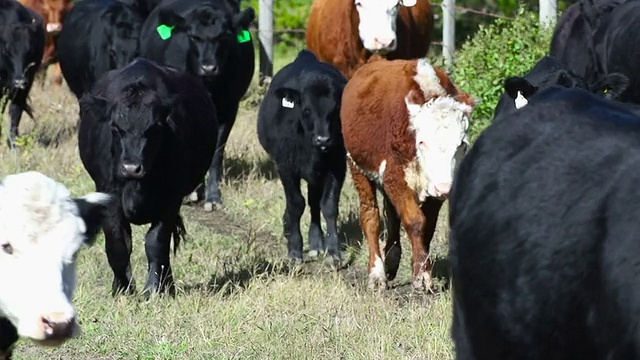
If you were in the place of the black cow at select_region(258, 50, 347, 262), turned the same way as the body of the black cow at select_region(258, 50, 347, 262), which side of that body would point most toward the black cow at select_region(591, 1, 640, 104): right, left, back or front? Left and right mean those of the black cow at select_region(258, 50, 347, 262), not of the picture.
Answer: left

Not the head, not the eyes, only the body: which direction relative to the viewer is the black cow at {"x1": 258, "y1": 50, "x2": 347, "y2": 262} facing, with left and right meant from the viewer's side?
facing the viewer

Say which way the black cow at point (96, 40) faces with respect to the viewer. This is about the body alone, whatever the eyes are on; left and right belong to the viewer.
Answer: facing the viewer and to the right of the viewer

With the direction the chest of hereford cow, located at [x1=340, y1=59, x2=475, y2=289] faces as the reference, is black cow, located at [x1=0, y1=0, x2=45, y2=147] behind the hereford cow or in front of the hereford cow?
behind

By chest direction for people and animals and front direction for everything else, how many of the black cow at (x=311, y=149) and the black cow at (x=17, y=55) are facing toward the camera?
2

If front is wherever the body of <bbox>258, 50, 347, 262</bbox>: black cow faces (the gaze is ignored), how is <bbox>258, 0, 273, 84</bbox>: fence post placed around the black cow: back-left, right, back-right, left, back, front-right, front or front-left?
back

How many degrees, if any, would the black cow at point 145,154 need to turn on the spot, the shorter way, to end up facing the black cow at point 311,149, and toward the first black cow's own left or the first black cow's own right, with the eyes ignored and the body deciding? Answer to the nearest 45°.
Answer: approximately 135° to the first black cow's own left

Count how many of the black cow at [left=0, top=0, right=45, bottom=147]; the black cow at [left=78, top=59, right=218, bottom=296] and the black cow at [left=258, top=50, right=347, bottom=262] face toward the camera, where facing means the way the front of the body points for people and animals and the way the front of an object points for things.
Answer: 3

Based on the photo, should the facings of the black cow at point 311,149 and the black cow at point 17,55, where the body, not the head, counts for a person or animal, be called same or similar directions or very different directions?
same or similar directions

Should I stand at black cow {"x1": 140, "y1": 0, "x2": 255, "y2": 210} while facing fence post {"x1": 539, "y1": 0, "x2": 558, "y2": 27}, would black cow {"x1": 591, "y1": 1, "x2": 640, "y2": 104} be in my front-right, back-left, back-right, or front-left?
front-right

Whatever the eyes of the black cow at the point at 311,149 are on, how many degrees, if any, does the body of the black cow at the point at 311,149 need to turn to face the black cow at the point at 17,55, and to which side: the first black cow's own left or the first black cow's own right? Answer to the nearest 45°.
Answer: approximately 135° to the first black cow's own right

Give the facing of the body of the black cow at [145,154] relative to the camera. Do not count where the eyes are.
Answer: toward the camera

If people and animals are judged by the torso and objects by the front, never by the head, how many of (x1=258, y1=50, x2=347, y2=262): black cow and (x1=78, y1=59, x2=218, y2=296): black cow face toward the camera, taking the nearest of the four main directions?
2

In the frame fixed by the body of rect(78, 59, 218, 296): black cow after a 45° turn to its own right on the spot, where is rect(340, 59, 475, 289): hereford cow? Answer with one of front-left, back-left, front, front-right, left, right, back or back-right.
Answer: back-left
